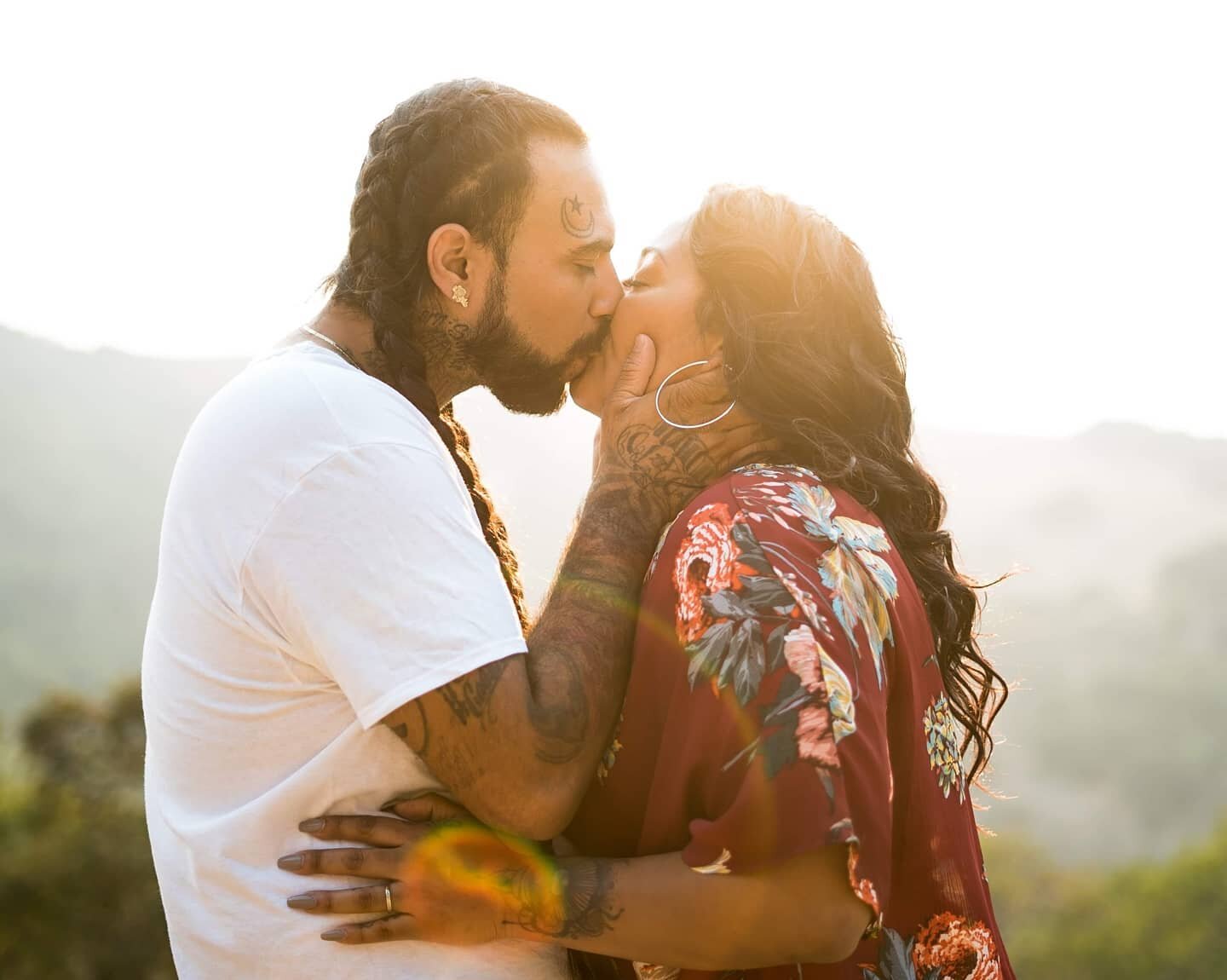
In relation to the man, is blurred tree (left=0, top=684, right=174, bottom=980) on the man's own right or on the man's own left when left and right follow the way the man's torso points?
on the man's own left

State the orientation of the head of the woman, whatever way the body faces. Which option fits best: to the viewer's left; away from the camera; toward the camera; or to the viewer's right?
to the viewer's left

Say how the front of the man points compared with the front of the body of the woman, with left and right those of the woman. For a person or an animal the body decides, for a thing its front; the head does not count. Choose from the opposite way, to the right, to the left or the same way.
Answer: the opposite way

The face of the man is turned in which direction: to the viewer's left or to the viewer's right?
to the viewer's right

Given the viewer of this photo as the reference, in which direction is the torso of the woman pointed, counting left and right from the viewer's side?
facing to the left of the viewer

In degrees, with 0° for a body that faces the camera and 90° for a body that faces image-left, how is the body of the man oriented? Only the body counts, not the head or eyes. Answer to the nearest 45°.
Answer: approximately 270°
